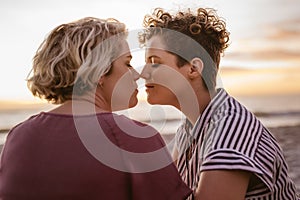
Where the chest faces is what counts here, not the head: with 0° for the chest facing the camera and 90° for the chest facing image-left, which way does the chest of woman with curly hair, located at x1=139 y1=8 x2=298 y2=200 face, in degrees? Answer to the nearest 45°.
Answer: approximately 90°
